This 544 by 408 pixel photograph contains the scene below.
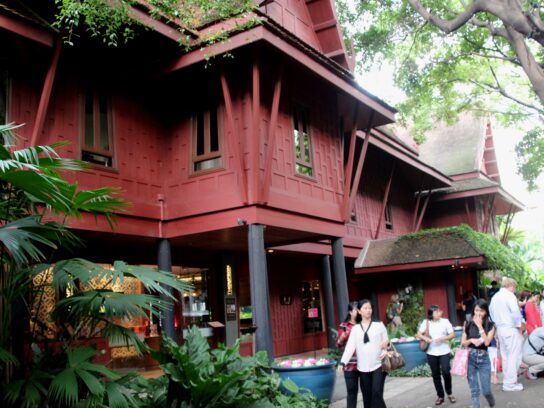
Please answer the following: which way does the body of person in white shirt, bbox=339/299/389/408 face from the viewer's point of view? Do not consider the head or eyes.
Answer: toward the camera

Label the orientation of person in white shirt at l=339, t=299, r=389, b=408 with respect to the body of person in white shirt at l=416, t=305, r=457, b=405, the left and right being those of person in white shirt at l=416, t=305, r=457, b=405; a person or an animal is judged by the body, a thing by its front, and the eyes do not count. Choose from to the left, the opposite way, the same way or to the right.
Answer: the same way

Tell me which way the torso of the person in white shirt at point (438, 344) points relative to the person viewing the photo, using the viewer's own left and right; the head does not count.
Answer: facing the viewer

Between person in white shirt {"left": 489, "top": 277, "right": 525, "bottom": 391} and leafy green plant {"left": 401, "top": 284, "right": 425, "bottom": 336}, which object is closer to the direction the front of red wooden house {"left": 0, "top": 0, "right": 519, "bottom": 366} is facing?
the person in white shirt

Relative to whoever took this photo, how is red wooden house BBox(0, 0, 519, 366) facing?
facing the viewer and to the right of the viewer

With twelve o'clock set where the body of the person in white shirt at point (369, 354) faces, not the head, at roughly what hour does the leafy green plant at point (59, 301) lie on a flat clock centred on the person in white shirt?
The leafy green plant is roughly at 2 o'clock from the person in white shirt.

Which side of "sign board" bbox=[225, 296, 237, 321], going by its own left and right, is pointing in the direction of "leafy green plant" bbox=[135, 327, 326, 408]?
front

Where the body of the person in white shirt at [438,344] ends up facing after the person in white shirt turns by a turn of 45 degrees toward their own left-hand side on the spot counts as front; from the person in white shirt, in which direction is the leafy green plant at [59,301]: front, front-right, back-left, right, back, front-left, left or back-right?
right

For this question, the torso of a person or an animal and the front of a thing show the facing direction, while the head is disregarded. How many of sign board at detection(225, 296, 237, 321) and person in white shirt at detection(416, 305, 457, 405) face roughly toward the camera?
2

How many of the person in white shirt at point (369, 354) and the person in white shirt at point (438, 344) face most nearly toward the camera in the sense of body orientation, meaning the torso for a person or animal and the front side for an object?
2

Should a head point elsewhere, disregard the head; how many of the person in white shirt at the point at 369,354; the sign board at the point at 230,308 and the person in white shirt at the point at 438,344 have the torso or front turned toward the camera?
3

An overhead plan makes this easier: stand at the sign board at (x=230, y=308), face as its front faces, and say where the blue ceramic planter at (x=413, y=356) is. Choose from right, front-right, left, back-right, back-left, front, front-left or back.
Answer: front-left
